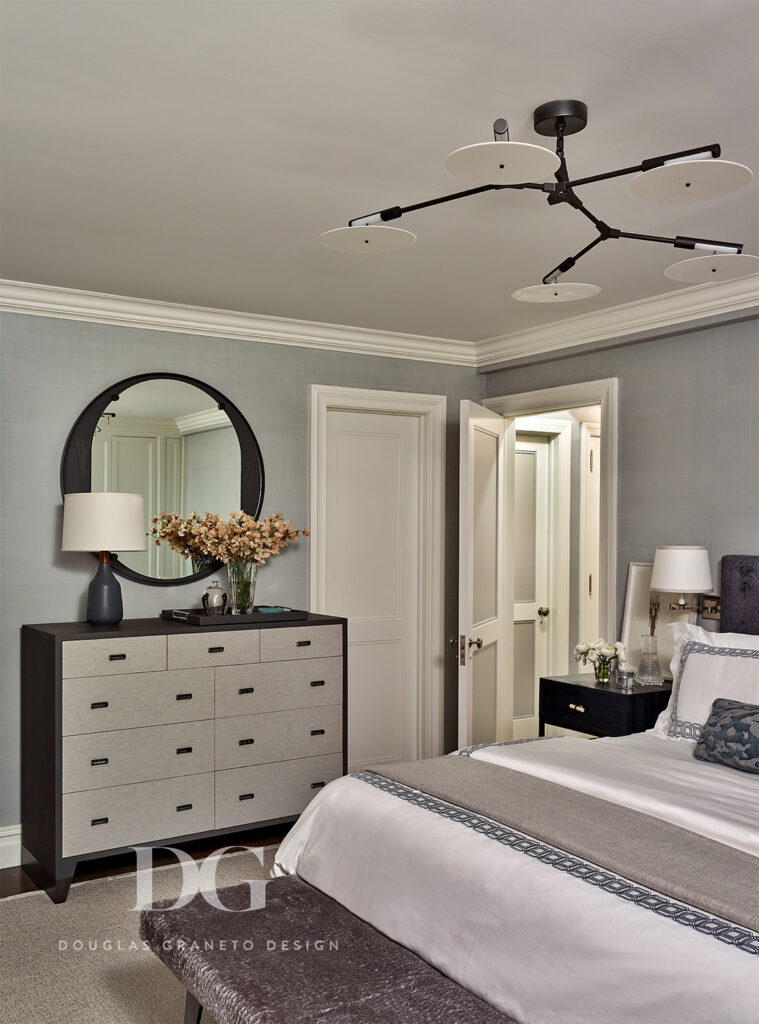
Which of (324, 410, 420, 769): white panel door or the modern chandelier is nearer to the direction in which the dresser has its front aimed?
the modern chandelier

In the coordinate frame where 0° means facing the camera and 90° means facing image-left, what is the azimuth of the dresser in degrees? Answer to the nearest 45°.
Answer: approximately 315°

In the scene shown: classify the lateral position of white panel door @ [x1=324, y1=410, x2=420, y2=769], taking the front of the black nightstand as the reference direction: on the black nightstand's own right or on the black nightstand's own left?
on the black nightstand's own right

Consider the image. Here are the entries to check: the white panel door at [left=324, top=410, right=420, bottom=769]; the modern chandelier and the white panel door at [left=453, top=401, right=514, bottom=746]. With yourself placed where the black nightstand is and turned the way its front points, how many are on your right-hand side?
2

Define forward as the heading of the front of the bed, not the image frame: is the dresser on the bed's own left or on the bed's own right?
on the bed's own right

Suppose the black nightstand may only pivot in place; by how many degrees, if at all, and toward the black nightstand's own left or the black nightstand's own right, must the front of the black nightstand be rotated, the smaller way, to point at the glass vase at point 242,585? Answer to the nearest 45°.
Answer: approximately 45° to the black nightstand's own right

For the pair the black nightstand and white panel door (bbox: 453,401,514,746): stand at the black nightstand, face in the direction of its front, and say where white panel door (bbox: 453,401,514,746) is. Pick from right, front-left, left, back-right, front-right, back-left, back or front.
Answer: right

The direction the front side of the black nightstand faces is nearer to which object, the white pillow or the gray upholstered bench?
the gray upholstered bench

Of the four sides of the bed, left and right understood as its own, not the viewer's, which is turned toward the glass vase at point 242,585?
right

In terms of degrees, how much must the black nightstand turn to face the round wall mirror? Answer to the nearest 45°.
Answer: approximately 45° to its right

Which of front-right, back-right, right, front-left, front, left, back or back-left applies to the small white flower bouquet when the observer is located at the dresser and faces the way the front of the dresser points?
front-left

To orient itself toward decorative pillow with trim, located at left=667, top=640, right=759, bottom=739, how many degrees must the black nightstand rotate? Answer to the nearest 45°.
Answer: approximately 90° to its left

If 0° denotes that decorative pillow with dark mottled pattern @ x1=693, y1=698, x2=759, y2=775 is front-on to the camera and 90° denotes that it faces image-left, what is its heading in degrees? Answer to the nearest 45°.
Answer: approximately 45°

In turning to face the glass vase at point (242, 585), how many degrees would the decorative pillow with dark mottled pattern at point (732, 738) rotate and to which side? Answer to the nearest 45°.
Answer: approximately 45° to its right

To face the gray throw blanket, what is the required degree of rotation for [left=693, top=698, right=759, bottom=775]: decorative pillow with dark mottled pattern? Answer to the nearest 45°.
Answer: approximately 45° to its left

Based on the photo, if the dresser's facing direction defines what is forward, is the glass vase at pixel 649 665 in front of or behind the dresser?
in front

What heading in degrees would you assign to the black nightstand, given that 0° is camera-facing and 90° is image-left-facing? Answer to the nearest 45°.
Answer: approximately 45°

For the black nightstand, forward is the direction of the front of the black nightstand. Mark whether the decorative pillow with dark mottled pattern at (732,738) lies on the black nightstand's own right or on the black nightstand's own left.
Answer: on the black nightstand's own left

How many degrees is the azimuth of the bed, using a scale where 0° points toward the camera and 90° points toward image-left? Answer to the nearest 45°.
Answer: approximately 45°
